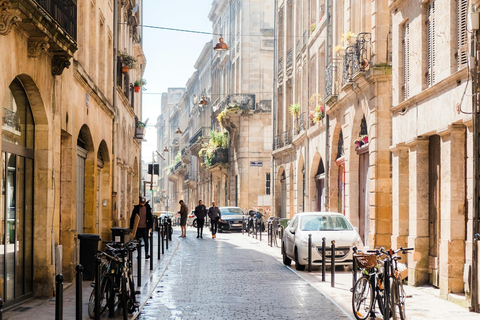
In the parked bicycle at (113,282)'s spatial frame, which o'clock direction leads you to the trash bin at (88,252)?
The trash bin is roughly at 6 o'clock from the parked bicycle.

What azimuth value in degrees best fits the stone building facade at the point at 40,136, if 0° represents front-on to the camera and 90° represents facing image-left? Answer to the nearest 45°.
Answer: approximately 270°

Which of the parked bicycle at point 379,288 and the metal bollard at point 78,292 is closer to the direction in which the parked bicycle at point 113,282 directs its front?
the metal bollard

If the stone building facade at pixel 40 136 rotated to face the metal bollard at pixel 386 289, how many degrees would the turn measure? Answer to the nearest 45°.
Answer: approximately 45° to its right
